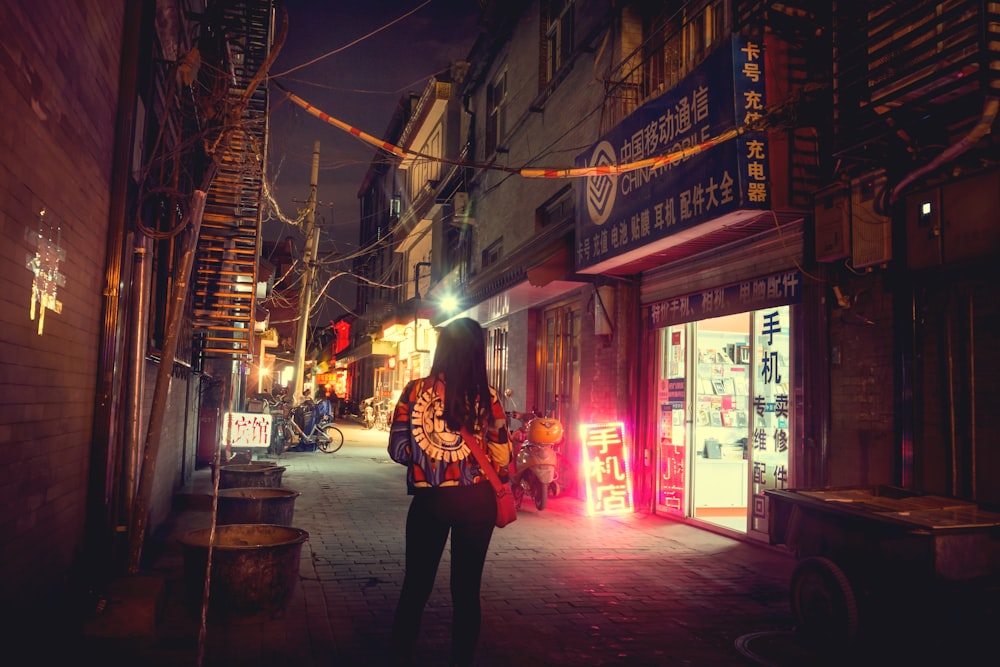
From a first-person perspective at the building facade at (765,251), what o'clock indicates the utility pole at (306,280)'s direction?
The utility pole is roughly at 3 o'clock from the building facade.

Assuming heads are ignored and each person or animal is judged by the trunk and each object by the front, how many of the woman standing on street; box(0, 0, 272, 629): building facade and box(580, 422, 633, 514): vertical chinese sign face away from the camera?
1

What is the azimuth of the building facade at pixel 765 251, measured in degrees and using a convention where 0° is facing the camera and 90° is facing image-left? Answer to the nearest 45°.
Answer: approximately 45°

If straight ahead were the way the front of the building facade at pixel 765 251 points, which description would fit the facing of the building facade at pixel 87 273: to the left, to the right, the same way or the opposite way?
the opposite way

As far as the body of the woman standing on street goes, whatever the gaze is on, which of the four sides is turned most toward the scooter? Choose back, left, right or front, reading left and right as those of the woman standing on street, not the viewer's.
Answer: front

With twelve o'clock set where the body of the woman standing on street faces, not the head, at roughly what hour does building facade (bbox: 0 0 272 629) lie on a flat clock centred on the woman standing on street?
The building facade is roughly at 10 o'clock from the woman standing on street.

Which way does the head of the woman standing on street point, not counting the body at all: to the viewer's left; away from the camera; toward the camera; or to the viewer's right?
away from the camera

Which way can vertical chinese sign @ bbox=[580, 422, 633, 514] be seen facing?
toward the camera

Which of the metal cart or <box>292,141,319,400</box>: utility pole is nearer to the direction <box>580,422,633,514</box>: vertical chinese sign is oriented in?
the metal cart

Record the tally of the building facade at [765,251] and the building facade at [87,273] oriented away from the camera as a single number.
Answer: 0

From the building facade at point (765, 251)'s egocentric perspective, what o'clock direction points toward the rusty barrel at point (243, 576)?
The rusty barrel is roughly at 12 o'clock from the building facade.

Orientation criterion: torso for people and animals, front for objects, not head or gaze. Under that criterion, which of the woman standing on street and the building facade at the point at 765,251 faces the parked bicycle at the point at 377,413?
the woman standing on street

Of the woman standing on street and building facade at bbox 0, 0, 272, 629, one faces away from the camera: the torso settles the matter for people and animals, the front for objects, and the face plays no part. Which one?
the woman standing on street
